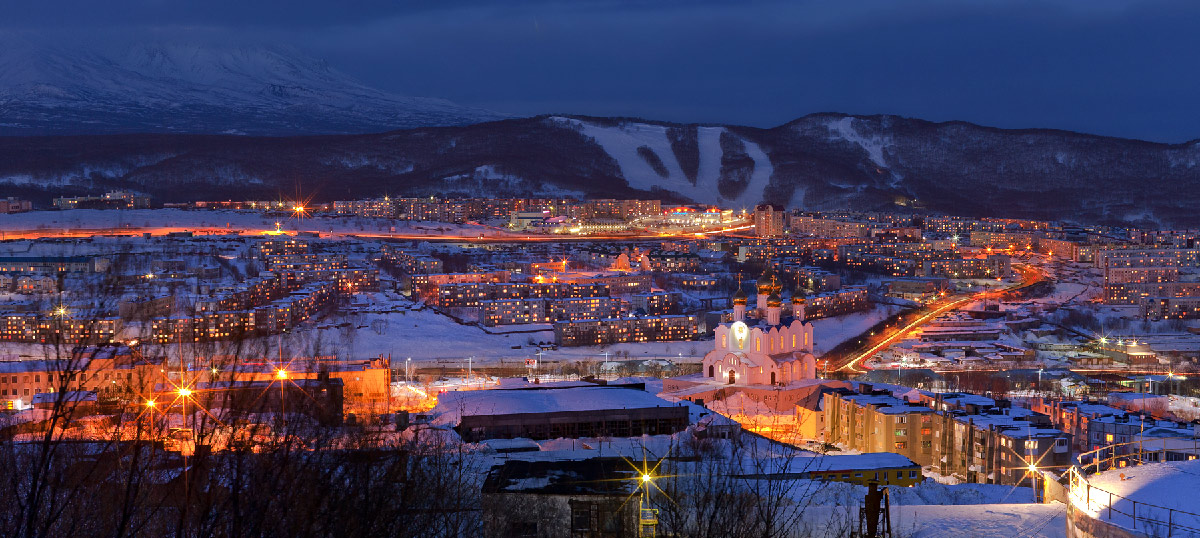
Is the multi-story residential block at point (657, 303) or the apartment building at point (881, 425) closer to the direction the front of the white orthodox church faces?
the apartment building

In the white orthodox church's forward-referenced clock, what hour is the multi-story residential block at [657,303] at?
The multi-story residential block is roughly at 4 o'clock from the white orthodox church.

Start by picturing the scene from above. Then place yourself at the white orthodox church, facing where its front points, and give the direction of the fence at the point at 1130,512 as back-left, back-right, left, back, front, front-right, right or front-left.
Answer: front-left

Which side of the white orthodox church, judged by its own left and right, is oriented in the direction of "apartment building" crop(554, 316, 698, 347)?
right

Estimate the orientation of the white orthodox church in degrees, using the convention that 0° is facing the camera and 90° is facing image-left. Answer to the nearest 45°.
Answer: approximately 45°

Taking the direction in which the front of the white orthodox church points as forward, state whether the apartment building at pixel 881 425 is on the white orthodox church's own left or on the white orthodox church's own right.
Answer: on the white orthodox church's own left

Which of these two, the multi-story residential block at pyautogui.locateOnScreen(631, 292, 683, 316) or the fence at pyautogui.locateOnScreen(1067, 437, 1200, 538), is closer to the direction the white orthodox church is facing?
the fence
